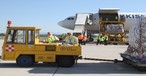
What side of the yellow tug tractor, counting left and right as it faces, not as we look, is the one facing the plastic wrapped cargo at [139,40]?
back

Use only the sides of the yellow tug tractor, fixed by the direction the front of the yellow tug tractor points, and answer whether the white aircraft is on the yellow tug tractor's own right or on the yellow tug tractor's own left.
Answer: on the yellow tug tractor's own right

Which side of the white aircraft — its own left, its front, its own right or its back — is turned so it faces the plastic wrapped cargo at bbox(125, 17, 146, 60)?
left

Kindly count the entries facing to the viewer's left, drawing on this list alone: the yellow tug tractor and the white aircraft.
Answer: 2

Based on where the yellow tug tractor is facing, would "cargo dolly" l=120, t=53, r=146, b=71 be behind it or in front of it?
behind

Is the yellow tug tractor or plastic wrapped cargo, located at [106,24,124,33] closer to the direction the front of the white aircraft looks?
the yellow tug tractor

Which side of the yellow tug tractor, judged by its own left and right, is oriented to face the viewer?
left

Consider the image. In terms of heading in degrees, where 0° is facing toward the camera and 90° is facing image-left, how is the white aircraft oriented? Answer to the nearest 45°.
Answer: approximately 90°
